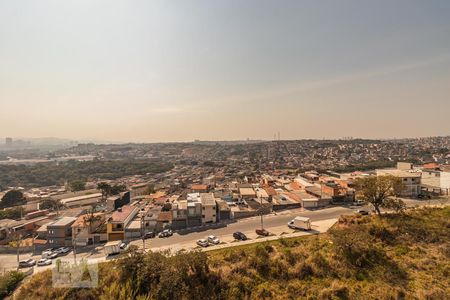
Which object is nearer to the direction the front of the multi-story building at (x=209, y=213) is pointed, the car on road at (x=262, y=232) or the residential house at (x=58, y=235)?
the car on road

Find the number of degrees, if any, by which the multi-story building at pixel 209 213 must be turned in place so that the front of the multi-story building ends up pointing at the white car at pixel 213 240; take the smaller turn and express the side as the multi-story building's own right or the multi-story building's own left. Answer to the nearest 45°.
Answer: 0° — it already faces it

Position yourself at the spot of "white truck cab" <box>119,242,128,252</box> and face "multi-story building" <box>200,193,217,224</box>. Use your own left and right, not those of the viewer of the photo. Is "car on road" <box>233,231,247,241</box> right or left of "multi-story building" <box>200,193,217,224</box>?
right

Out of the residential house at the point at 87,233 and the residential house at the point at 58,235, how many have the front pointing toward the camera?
2

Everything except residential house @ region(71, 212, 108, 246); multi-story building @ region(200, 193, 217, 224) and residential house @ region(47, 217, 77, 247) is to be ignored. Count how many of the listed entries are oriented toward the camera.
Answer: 3

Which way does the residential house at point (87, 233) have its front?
toward the camera

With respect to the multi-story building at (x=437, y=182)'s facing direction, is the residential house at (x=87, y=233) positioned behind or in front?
in front

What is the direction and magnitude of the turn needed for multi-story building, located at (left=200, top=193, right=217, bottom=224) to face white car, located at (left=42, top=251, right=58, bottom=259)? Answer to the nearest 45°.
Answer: approximately 90° to its right

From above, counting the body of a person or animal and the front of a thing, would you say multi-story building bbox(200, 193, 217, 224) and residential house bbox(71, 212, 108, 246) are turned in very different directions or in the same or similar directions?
same or similar directions

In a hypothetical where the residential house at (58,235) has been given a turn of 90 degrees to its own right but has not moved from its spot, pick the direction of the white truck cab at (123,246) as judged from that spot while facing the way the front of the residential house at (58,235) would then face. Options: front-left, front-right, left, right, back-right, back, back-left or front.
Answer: back-left

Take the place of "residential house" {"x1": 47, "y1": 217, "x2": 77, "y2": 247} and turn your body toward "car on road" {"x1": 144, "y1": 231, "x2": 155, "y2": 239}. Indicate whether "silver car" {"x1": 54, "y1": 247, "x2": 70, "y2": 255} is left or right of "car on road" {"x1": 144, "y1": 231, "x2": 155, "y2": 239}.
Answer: right

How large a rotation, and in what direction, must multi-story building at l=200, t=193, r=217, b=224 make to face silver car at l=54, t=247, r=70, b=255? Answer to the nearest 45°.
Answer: approximately 90° to its right

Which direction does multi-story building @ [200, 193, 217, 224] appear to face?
toward the camera

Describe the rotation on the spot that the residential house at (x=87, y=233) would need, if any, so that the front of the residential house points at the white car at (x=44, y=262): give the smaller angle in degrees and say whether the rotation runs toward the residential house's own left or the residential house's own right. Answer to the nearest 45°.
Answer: approximately 45° to the residential house's own right
